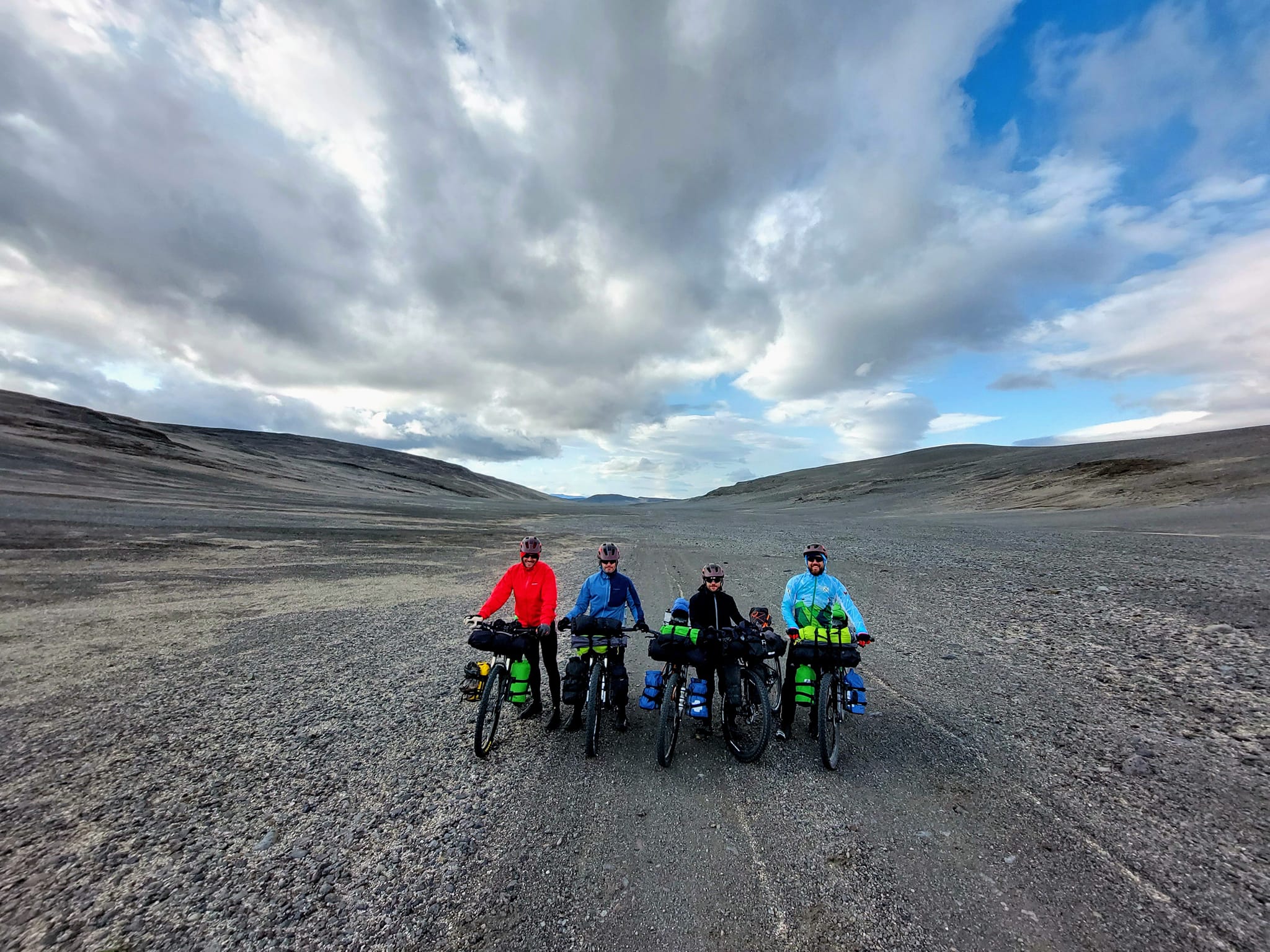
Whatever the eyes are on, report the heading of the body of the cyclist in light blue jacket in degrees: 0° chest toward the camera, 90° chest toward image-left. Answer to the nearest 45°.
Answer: approximately 0°

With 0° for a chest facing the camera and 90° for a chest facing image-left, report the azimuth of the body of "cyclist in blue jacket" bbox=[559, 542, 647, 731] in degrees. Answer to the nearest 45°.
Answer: approximately 0°

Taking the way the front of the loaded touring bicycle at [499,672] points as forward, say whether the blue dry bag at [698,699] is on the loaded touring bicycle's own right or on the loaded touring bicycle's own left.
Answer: on the loaded touring bicycle's own left

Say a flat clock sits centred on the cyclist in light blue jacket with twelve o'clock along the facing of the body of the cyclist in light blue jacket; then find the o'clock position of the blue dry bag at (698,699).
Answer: The blue dry bag is roughly at 2 o'clock from the cyclist in light blue jacket.

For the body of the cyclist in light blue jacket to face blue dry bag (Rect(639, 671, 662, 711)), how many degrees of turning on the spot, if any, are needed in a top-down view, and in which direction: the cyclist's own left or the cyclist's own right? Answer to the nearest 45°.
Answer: approximately 45° to the cyclist's own right

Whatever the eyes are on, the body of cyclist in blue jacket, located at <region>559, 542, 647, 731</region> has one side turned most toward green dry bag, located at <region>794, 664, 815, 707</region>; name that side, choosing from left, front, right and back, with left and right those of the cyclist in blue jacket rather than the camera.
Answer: left

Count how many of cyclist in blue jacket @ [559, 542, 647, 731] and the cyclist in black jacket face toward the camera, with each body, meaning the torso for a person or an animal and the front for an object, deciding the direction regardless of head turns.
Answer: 2

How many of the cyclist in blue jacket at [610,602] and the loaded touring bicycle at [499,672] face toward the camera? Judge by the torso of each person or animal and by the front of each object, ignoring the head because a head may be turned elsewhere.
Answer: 2
